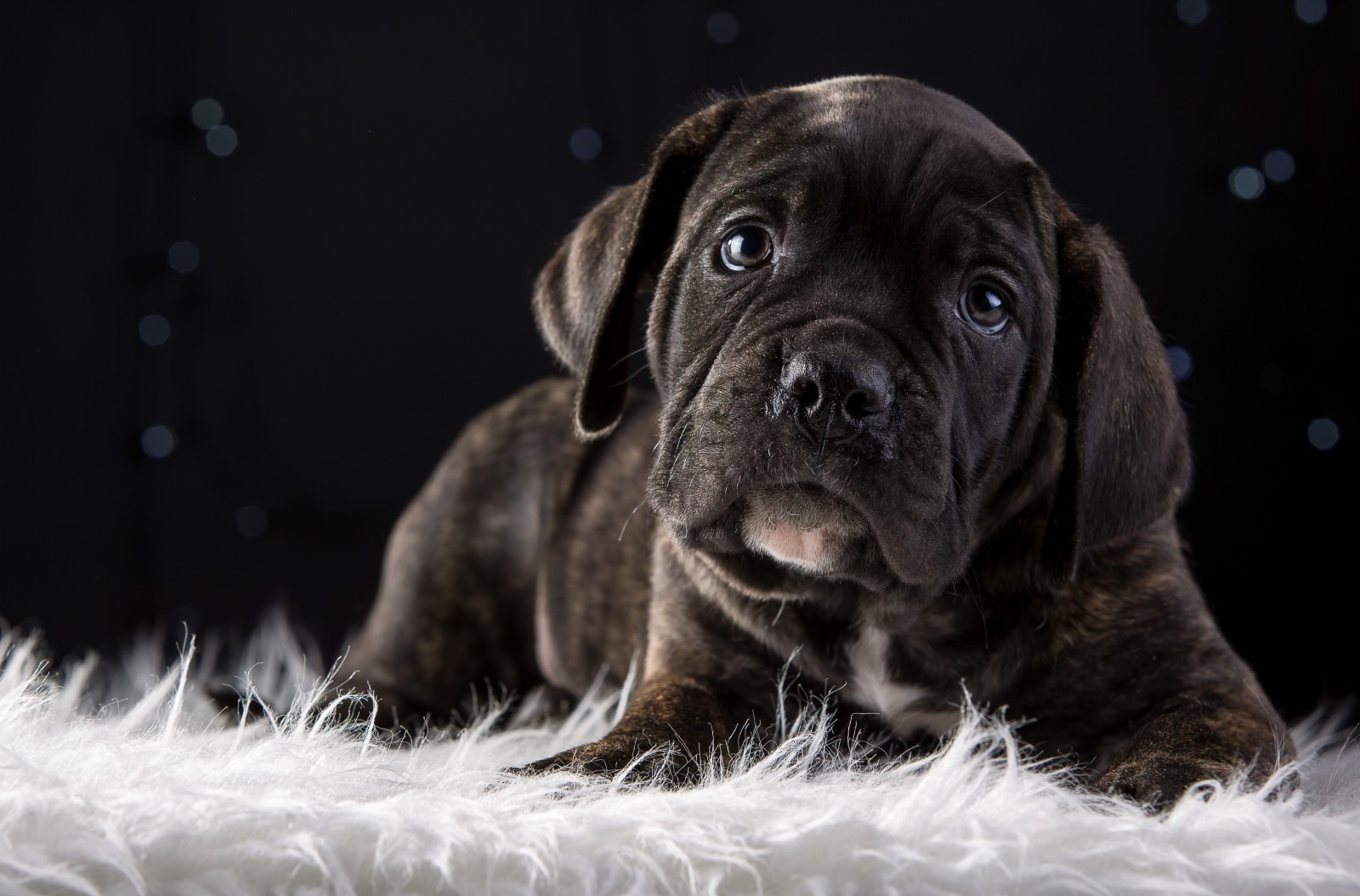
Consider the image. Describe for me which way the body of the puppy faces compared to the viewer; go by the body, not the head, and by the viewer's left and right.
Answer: facing the viewer and to the right of the viewer
